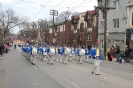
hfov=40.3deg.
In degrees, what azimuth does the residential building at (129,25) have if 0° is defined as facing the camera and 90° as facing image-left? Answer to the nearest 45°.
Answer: approximately 45°
